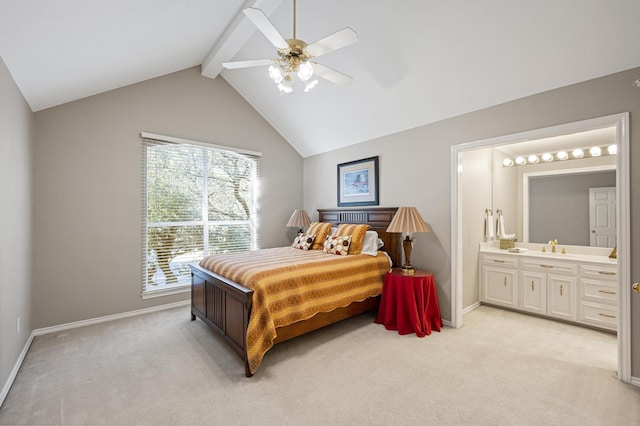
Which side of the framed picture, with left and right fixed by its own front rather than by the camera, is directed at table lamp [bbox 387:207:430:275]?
left

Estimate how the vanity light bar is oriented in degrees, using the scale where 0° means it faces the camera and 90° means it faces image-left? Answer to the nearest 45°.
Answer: approximately 45°

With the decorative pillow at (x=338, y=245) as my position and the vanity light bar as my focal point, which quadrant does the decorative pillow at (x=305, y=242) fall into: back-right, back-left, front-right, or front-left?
back-left

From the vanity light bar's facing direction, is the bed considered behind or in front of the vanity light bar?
in front

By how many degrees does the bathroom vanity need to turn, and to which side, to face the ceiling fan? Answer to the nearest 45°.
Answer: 0° — it already faces it

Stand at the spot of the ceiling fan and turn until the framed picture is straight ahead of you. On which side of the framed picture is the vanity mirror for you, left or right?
right

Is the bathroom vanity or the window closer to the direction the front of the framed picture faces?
the window

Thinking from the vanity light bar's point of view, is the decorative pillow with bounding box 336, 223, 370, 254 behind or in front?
in front

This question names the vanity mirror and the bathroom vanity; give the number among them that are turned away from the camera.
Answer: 0

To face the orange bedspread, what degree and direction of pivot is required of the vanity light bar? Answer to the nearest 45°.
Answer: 0° — it already faces it
